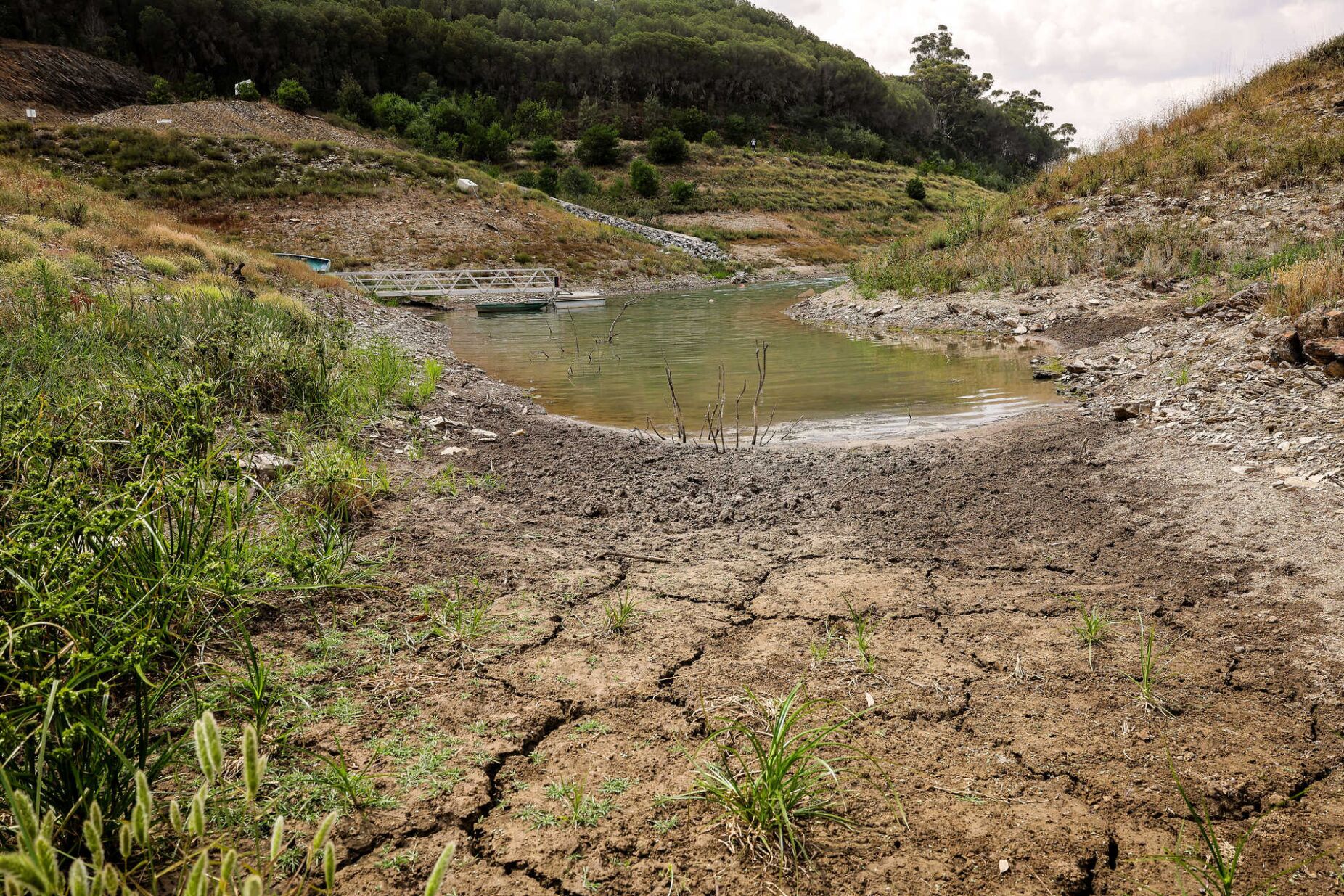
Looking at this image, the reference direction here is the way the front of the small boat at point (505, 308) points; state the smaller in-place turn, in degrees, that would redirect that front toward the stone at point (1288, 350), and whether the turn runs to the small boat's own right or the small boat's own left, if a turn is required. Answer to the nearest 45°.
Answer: approximately 90° to the small boat's own right

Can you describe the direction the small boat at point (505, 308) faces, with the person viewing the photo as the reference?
facing to the right of the viewer

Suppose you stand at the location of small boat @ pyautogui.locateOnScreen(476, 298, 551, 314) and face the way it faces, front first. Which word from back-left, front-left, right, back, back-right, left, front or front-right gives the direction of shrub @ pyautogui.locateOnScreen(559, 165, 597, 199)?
left

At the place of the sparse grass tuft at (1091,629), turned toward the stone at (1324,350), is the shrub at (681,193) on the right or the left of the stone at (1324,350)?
left
